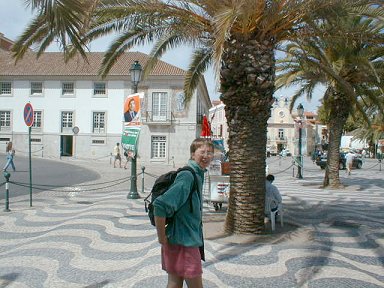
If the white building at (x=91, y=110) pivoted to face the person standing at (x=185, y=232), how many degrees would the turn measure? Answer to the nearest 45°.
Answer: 0° — it already faces them

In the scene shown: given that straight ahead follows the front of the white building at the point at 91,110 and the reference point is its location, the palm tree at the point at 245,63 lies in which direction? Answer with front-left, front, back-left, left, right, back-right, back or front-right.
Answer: front

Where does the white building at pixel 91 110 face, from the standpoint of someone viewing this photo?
facing the viewer

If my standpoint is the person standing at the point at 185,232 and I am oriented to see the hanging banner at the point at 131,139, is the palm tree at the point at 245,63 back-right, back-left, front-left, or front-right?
front-right

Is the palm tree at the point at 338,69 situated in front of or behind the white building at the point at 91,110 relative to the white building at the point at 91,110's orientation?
in front
